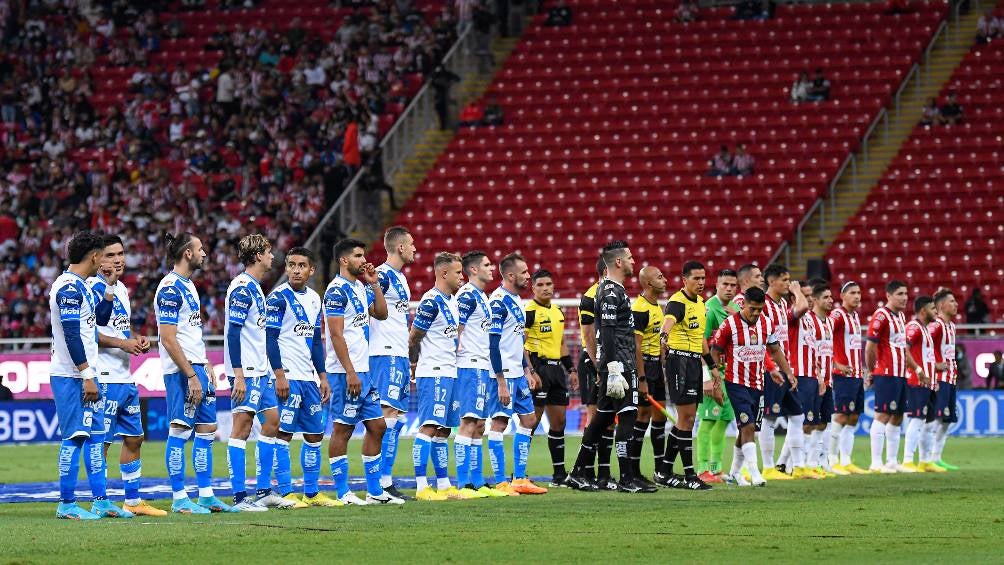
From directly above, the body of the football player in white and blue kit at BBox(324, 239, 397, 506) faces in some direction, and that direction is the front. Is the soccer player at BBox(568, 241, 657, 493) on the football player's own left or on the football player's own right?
on the football player's own left

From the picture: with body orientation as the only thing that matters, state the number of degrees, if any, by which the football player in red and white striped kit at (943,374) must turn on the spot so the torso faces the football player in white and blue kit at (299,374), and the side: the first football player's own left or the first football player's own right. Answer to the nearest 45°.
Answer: approximately 90° to the first football player's own right

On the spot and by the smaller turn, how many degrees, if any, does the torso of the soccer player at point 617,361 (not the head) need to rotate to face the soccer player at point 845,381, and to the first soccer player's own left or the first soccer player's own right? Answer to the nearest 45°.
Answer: approximately 45° to the first soccer player's own left

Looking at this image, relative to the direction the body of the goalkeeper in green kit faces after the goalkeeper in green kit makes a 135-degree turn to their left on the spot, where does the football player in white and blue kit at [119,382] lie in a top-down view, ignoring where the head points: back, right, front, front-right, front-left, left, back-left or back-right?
back-left

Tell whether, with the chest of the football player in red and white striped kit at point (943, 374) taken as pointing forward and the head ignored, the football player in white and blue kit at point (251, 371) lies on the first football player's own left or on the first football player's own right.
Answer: on the first football player's own right

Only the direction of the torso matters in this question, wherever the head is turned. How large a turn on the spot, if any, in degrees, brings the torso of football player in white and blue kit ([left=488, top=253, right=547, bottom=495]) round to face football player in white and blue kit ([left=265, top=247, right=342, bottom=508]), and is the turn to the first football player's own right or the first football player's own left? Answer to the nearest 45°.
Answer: approximately 90° to the first football player's own right

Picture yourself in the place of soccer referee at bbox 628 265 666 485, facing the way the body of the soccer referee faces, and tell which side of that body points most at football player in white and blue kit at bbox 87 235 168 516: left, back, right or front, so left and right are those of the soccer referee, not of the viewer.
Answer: right

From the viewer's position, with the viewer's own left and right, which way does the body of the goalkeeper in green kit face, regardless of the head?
facing the viewer and to the right of the viewer

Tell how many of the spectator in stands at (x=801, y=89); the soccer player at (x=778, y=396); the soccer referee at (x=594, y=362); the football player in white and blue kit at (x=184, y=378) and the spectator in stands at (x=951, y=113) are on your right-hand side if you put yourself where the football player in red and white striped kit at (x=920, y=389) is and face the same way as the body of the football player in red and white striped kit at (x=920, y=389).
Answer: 3

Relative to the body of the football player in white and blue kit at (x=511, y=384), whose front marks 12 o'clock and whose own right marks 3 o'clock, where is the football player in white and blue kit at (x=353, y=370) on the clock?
the football player in white and blue kit at (x=353, y=370) is roughly at 3 o'clock from the football player in white and blue kit at (x=511, y=384).

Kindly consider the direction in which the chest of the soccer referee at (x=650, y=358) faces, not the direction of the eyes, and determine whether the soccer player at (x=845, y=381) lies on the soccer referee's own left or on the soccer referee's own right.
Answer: on the soccer referee's own left
